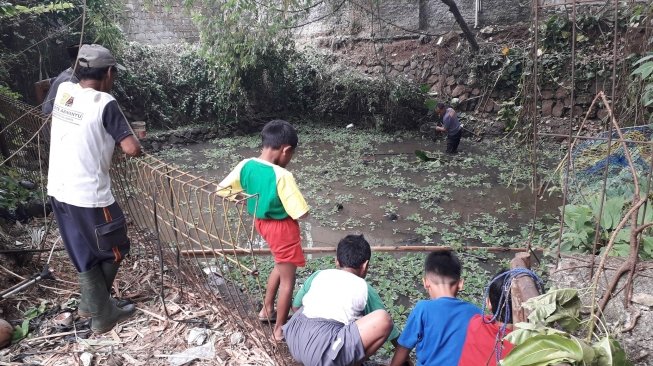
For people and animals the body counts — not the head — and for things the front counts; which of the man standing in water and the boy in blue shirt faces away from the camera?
the boy in blue shirt

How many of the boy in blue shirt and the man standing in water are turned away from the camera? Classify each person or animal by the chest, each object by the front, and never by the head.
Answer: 1

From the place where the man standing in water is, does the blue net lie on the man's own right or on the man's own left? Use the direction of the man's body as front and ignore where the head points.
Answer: on the man's own left

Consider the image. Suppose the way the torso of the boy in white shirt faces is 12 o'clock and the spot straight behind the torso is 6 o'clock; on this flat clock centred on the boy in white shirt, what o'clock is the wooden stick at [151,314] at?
The wooden stick is roughly at 8 o'clock from the boy in white shirt.

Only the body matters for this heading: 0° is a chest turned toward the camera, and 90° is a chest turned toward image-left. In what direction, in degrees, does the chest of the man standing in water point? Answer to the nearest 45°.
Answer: approximately 90°

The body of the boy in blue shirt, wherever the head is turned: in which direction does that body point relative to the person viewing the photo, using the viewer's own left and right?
facing away from the viewer

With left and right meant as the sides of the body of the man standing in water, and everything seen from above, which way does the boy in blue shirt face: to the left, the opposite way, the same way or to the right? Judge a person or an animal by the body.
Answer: to the right

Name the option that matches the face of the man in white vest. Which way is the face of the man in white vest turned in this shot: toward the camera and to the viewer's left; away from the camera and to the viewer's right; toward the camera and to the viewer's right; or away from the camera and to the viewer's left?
away from the camera and to the viewer's right

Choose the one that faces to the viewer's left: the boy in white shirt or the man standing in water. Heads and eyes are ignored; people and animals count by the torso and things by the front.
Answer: the man standing in water

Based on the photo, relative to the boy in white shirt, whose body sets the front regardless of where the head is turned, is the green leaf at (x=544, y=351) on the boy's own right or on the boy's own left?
on the boy's own right
